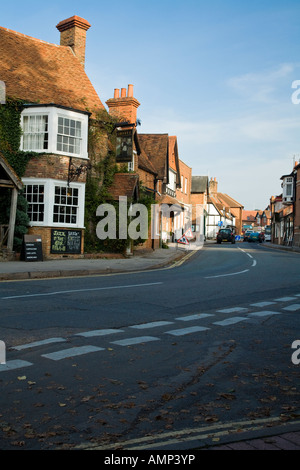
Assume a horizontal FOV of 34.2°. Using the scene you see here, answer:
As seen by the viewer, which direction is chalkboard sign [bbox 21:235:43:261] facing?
toward the camera

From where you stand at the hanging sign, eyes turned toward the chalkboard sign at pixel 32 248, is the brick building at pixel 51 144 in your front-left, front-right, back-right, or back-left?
front-right

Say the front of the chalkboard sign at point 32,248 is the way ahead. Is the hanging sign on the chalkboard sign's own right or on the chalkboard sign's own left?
on the chalkboard sign's own left

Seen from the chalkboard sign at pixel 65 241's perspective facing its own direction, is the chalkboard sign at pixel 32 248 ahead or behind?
ahead

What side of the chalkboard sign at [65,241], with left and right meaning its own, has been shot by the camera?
front

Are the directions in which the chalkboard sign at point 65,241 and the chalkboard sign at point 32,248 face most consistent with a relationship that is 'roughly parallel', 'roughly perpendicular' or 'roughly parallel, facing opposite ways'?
roughly parallel

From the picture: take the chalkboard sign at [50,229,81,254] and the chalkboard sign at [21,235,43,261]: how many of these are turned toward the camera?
2

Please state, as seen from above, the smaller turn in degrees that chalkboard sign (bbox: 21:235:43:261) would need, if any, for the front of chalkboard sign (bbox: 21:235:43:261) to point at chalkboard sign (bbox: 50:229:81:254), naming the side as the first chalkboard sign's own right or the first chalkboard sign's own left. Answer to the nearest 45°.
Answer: approximately 135° to the first chalkboard sign's own left
